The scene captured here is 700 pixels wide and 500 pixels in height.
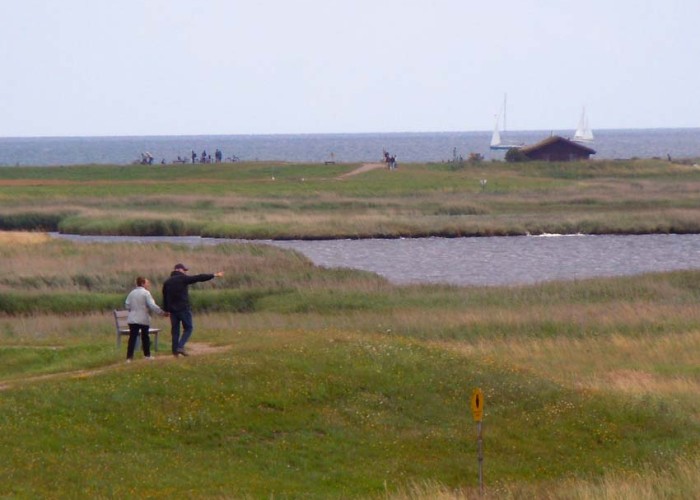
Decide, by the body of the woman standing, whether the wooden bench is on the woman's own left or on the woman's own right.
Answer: on the woman's own left

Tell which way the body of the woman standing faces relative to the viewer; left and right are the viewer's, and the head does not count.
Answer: facing away from the viewer and to the right of the viewer
